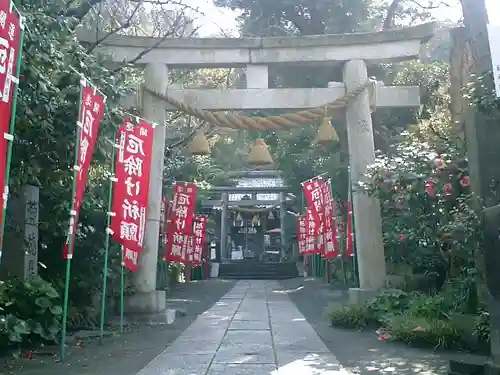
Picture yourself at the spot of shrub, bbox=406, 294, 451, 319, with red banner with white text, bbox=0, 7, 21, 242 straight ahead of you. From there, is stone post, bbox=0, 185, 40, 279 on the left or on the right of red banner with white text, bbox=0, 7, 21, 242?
right

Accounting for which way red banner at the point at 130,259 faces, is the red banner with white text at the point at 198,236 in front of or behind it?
behind

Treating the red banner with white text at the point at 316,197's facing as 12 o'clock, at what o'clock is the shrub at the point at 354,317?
The shrub is roughly at 12 o'clock from the red banner with white text.

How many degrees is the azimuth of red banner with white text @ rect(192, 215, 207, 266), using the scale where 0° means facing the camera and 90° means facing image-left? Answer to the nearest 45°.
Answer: approximately 0°

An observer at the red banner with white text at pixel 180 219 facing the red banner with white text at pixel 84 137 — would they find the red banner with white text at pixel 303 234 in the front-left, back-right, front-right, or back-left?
back-left
